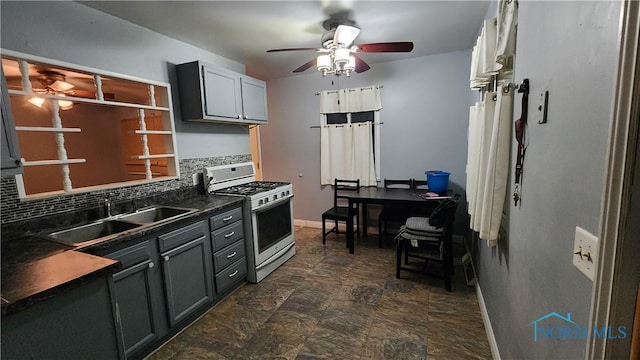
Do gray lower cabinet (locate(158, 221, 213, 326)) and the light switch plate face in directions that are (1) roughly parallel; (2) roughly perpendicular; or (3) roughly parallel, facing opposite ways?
roughly parallel, facing opposite ways

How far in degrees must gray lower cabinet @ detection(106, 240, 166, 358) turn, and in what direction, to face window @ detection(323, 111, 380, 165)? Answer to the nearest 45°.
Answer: approximately 45° to its left

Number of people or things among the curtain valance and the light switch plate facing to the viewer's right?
0

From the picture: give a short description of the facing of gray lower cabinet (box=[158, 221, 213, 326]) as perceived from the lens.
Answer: facing the viewer and to the right of the viewer

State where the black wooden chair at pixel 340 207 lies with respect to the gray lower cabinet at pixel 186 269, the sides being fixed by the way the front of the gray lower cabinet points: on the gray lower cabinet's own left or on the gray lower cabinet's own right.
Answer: on the gray lower cabinet's own left

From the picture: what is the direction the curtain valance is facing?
toward the camera

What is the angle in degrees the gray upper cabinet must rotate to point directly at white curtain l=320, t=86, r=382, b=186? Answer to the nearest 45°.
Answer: approximately 45° to its left

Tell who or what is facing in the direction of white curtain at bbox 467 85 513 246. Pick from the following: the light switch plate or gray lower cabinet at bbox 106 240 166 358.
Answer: the gray lower cabinet

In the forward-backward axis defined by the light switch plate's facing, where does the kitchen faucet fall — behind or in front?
in front

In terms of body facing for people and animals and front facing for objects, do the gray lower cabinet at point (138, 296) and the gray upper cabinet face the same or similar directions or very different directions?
same or similar directions

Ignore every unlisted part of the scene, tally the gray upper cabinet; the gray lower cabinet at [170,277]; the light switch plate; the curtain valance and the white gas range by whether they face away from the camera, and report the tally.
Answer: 0

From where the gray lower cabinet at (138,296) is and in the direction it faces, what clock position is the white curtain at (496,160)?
The white curtain is roughly at 12 o'clock from the gray lower cabinet.

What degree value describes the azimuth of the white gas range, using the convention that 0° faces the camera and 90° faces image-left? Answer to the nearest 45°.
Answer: approximately 315°

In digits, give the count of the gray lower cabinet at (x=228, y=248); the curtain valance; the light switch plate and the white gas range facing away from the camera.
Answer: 0

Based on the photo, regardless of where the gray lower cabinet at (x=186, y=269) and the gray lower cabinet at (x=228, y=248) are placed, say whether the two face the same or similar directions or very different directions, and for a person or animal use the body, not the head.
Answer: same or similar directions

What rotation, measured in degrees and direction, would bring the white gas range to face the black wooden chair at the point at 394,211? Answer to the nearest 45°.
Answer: approximately 45° to its left

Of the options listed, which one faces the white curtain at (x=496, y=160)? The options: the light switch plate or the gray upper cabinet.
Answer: the gray upper cabinet

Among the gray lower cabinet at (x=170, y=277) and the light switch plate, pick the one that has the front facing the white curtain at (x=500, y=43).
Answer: the gray lower cabinet

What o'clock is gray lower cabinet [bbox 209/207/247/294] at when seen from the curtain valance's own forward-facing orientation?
The gray lower cabinet is roughly at 1 o'clock from the curtain valance.

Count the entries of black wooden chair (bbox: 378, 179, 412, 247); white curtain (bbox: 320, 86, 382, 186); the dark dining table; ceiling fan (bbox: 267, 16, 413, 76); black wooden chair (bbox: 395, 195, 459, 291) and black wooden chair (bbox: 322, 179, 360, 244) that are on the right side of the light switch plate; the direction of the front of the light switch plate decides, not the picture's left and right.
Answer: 6

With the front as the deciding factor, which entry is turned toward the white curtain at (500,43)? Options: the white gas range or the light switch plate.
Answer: the white gas range
